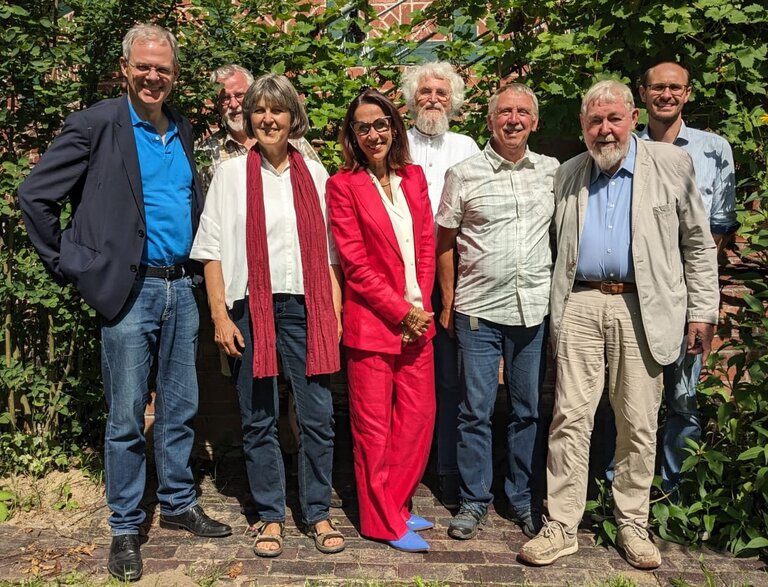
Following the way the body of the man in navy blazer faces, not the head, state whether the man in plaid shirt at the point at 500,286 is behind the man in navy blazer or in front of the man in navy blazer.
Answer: in front

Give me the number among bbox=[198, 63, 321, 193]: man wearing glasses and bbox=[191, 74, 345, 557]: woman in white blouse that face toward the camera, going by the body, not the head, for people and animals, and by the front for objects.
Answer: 2

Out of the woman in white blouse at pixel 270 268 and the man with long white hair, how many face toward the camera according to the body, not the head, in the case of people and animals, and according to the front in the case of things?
2

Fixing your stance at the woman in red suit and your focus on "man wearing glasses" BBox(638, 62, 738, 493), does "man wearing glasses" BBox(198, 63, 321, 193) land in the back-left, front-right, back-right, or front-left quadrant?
back-left

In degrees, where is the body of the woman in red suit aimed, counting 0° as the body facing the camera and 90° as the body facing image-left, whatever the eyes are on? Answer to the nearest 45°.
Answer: approximately 315°

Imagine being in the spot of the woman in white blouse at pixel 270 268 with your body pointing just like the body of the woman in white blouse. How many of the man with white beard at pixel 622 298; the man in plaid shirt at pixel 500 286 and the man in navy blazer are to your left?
2

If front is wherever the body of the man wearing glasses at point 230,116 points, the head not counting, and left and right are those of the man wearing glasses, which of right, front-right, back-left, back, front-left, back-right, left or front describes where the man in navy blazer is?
front-right

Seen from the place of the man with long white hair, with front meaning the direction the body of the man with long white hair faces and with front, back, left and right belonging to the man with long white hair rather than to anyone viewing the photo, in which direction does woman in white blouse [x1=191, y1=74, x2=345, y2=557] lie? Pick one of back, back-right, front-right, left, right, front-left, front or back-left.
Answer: front-right

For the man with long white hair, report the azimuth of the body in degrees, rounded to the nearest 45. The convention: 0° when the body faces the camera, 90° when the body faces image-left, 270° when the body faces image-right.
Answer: approximately 0°
